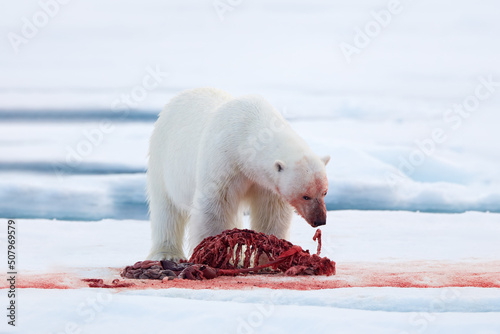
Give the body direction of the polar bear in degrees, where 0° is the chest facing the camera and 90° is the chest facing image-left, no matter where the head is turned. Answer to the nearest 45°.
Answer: approximately 315°
